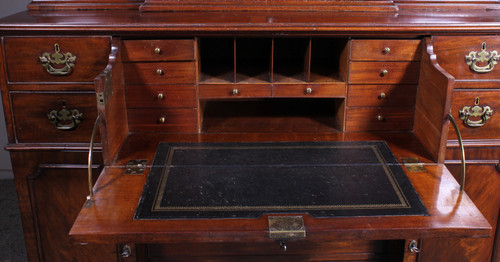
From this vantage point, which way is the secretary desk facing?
toward the camera
